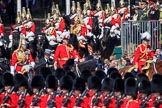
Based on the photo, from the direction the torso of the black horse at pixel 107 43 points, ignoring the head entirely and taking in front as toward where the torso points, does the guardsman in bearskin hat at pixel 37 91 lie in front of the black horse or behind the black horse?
in front

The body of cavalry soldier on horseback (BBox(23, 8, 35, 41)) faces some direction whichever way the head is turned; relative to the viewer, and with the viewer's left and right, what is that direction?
facing the viewer

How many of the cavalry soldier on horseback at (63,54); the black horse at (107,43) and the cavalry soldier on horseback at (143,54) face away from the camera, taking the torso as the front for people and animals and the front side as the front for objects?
0

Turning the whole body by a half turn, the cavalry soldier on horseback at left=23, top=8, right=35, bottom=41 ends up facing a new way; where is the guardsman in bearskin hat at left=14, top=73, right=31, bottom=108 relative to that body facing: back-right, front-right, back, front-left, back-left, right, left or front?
back

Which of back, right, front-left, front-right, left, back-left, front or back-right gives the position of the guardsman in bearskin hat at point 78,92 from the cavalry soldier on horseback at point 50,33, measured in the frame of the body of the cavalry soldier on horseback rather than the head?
front-left

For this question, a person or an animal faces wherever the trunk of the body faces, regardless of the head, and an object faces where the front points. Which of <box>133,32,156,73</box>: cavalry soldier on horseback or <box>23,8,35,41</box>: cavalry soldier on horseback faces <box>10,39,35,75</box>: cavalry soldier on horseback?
<box>23,8,35,41</box>: cavalry soldier on horseback

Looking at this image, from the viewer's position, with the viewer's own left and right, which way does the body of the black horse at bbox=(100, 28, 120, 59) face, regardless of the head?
facing the viewer and to the left of the viewer

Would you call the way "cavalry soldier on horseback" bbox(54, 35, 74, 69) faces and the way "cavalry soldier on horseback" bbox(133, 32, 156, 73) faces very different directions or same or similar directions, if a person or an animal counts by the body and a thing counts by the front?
same or similar directions

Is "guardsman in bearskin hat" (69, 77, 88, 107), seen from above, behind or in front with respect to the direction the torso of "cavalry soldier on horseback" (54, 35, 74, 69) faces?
in front

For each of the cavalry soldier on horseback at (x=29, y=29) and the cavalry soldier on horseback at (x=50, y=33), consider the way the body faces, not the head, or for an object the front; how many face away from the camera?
0

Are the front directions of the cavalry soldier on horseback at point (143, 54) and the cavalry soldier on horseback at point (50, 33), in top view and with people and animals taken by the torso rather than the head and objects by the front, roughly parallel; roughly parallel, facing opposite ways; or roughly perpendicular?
roughly perpendicular

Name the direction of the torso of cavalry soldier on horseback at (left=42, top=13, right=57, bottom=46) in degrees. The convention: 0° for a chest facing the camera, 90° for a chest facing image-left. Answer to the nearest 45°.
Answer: approximately 45°
